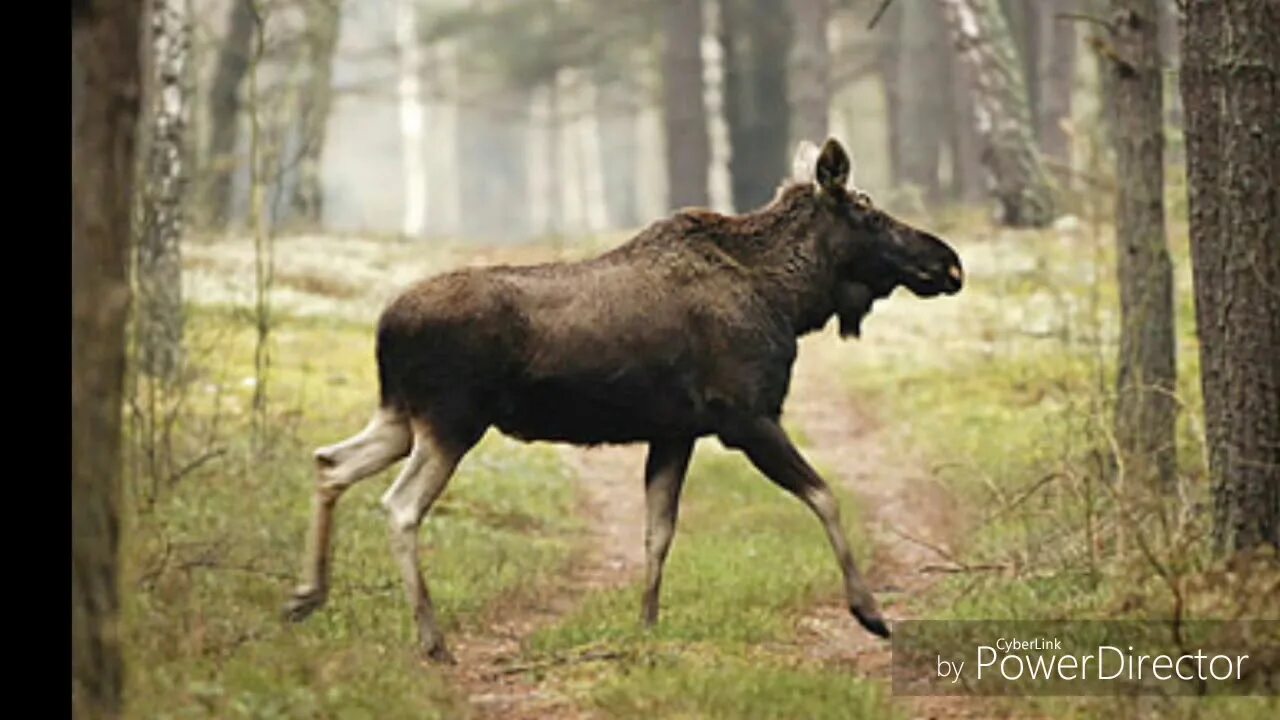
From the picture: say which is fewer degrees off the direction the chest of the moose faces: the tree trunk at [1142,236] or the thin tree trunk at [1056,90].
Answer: the tree trunk

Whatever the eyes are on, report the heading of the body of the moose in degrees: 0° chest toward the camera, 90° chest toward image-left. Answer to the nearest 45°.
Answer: approximately 270°

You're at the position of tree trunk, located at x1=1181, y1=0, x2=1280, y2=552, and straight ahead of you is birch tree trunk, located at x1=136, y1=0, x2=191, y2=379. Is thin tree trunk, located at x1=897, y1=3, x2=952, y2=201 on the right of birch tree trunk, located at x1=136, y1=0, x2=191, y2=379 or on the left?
right

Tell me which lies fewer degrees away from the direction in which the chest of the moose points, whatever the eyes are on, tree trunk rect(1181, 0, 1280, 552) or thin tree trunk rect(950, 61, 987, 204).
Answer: the tree trunk

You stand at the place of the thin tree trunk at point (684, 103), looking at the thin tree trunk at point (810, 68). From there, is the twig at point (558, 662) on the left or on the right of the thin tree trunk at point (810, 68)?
right
